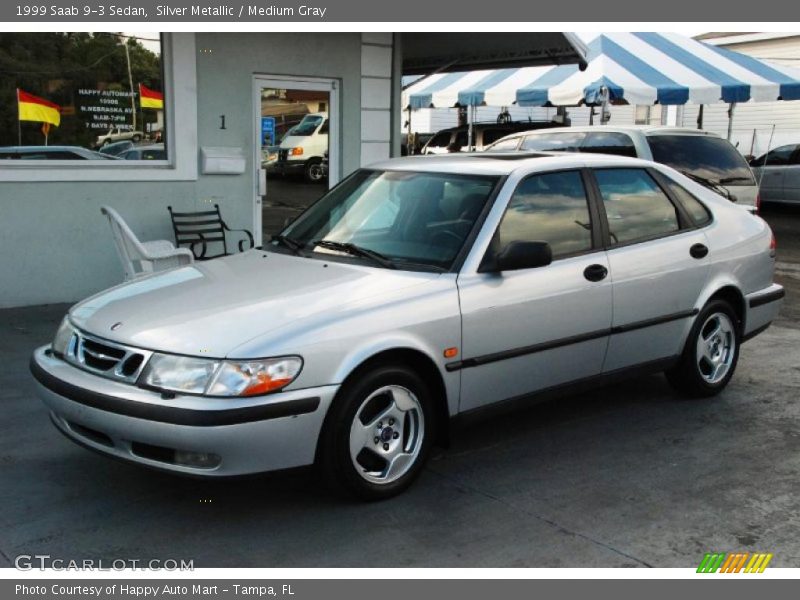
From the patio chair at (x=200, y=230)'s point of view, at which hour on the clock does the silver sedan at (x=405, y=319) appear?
The silver sedan is roughly at 1 o'clock from the patio chair.

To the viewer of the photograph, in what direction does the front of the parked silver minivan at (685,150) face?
facing away from the viewer and to the left of the viewer

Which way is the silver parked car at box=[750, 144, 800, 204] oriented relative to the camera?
to the viewer's left

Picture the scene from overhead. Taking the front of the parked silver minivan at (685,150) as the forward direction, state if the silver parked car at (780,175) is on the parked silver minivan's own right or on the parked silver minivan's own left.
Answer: on the parked silver minivan's own right

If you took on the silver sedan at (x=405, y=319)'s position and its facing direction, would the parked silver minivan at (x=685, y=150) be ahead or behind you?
behind

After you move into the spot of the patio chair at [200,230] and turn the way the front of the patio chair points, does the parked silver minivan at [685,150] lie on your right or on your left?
on your left

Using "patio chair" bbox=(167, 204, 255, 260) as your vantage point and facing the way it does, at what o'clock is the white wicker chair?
The white wicker chair is roughly at 2 o'clock from the patio chair.

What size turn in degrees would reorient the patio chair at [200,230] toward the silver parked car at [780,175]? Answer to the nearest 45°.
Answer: approximately 90° to its left
